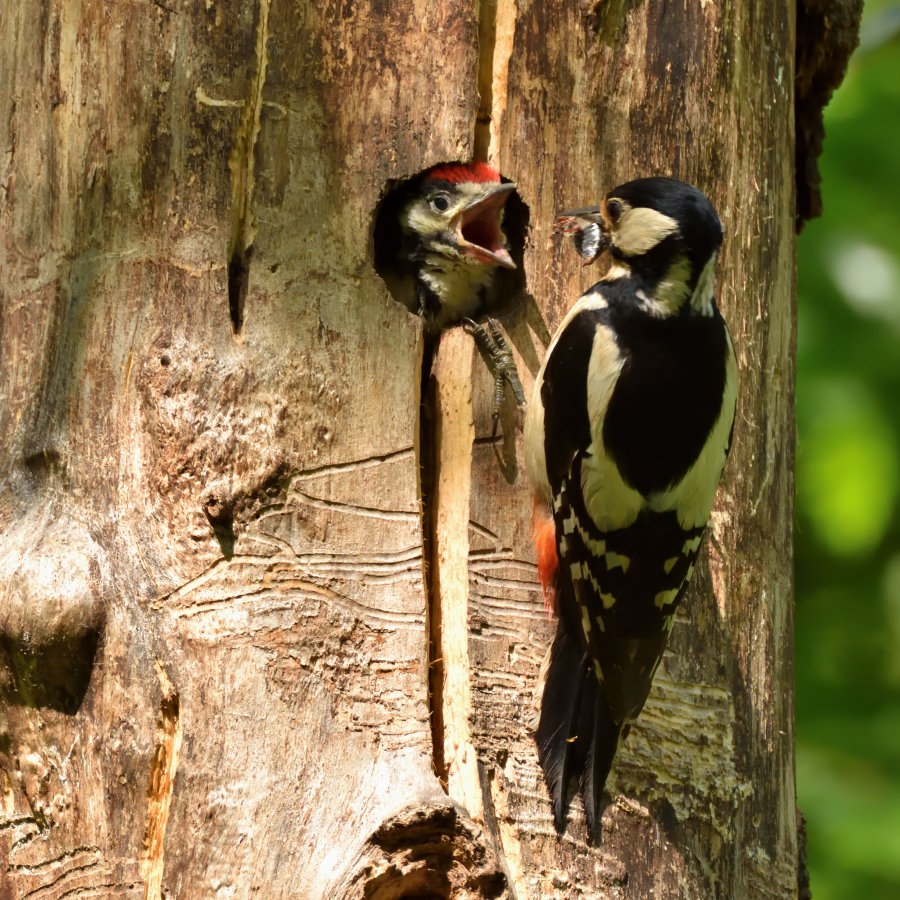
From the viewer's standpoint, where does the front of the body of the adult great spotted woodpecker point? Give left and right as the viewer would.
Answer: facing away from the viewer and to the left of the viewer
